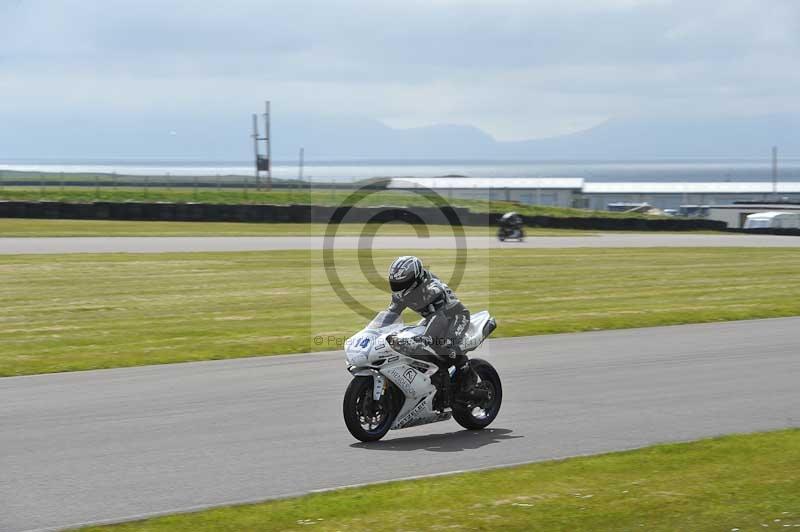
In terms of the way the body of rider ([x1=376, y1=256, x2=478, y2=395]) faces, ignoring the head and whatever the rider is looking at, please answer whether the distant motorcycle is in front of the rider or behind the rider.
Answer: behind

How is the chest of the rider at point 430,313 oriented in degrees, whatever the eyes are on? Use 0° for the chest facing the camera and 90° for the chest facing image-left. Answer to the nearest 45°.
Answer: approximately 45°

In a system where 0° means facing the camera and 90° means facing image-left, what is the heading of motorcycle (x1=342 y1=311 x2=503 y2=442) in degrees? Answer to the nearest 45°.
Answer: approximately 45°

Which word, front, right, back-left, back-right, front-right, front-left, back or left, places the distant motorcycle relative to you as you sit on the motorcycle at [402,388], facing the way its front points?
back-right

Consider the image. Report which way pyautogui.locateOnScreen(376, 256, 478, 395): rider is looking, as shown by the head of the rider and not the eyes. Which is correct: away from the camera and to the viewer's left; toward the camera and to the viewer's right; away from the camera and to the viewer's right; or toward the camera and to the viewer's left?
toward the camera and to the viewer's left
